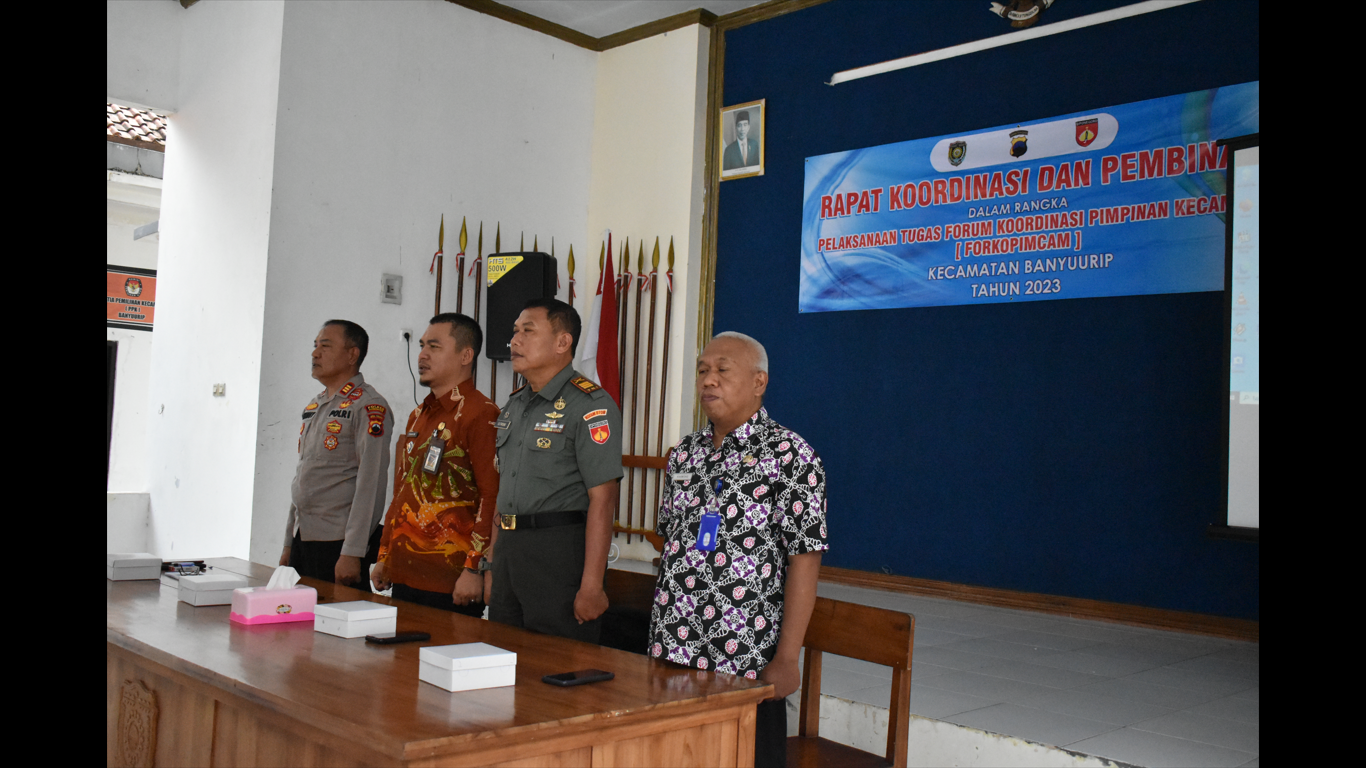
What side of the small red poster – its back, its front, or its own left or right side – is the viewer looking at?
front

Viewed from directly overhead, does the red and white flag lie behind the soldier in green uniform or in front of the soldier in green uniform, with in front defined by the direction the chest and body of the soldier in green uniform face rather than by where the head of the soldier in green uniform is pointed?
behind

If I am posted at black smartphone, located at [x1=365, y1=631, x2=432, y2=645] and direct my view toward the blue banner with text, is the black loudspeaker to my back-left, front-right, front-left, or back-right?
front-left

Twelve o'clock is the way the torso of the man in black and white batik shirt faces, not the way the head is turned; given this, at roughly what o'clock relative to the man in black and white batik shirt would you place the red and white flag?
The red and white flag is roughly at 4 o'clock from the man in black and white batik shirt.

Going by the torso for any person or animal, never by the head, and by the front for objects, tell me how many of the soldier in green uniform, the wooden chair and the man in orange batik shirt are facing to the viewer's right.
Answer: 0

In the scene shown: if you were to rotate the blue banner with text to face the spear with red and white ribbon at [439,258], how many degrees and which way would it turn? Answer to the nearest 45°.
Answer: approximately 45° to its right

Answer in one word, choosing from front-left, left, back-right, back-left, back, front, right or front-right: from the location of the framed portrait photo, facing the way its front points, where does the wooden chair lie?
front-left

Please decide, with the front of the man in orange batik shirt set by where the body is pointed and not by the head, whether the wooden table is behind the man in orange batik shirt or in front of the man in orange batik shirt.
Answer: in front

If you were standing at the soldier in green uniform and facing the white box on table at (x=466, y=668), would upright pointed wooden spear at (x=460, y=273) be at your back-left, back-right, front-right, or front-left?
back-right

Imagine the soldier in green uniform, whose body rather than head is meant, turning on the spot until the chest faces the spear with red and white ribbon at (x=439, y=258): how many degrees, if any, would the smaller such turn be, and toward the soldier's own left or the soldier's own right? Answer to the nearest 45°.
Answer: approximately 135° to the soldier's own right

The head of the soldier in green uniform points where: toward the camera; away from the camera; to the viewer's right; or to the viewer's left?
to the viewer's left

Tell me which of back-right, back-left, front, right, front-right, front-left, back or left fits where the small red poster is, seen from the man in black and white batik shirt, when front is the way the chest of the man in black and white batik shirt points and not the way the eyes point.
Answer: right
